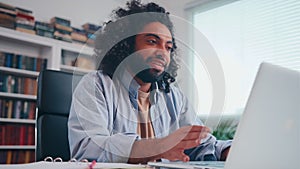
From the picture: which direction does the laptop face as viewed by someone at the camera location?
facing away from the viewer and to the left of the viewer

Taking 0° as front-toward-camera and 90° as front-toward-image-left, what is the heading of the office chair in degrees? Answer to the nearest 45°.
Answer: approximately 315°

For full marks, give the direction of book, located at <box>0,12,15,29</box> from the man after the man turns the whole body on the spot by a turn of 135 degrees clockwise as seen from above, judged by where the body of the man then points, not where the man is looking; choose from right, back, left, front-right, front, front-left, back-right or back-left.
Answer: front-right

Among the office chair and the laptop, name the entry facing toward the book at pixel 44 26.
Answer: the laptop

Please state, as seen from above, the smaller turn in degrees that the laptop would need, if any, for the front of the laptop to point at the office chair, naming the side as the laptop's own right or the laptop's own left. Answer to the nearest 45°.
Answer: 0° — it already faces it

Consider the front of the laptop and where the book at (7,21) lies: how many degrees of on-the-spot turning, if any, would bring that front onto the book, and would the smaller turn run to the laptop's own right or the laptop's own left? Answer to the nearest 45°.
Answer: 0° — it already faces it

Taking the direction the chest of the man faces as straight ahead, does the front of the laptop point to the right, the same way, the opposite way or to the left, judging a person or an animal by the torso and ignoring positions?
the opposite way

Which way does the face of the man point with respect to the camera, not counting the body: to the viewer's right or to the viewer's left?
to the viewer's right

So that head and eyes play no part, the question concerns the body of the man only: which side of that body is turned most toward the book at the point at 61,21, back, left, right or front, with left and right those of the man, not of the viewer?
back

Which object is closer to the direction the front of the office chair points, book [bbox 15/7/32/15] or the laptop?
the laptop

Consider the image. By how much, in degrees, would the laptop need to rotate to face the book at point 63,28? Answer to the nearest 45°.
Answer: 0° — it already faces it

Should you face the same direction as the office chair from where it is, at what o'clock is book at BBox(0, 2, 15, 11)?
The book is roughly at 7 o'clock from the office chair.

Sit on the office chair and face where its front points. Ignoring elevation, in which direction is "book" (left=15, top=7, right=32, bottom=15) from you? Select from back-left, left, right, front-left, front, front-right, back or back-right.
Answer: back-left
